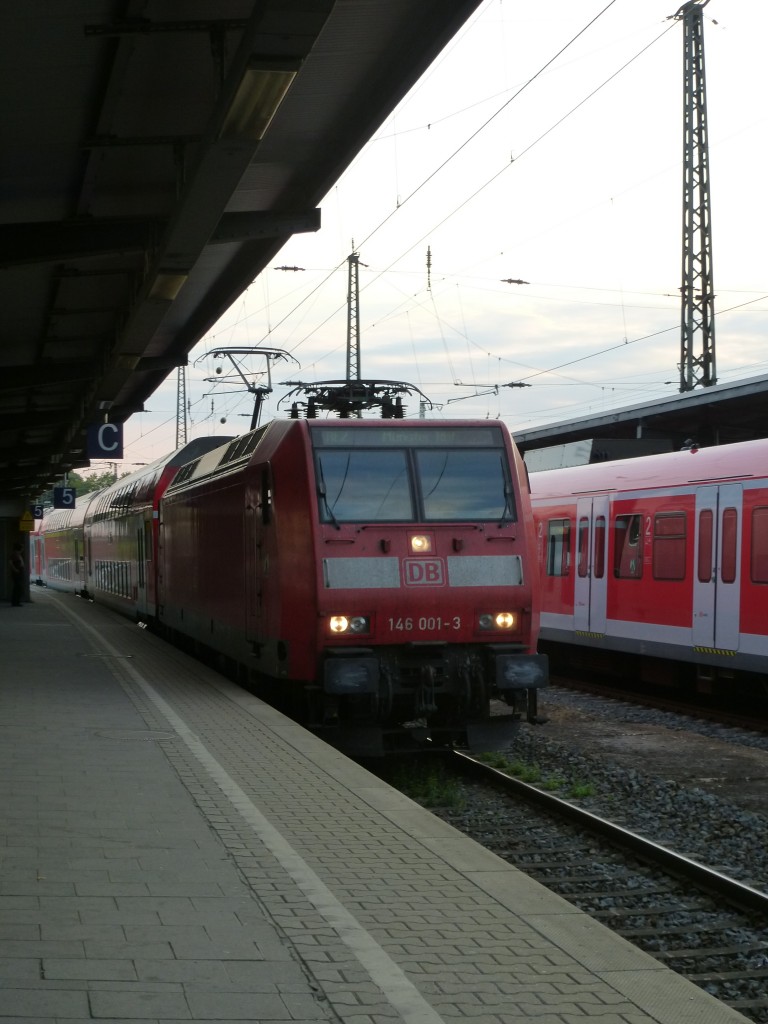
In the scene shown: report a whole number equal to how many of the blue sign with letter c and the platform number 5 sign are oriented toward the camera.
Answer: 2

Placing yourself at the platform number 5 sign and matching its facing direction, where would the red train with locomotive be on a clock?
The red train with locomotive is roughly at 12 o'clock from the platform number 5 sign.

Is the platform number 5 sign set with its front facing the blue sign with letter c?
yes

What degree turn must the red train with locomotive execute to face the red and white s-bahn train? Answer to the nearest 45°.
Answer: approximately 90° to its left

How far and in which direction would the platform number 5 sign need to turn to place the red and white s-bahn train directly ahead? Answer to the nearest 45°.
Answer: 0° — it already faces it
